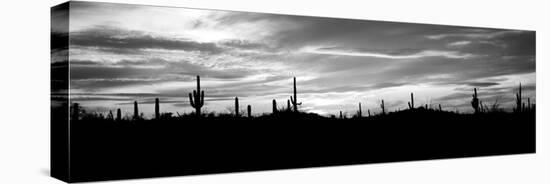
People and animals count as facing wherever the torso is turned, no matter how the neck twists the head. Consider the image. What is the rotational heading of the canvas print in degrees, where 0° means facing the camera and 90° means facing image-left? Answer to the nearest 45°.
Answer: approximately 315°
